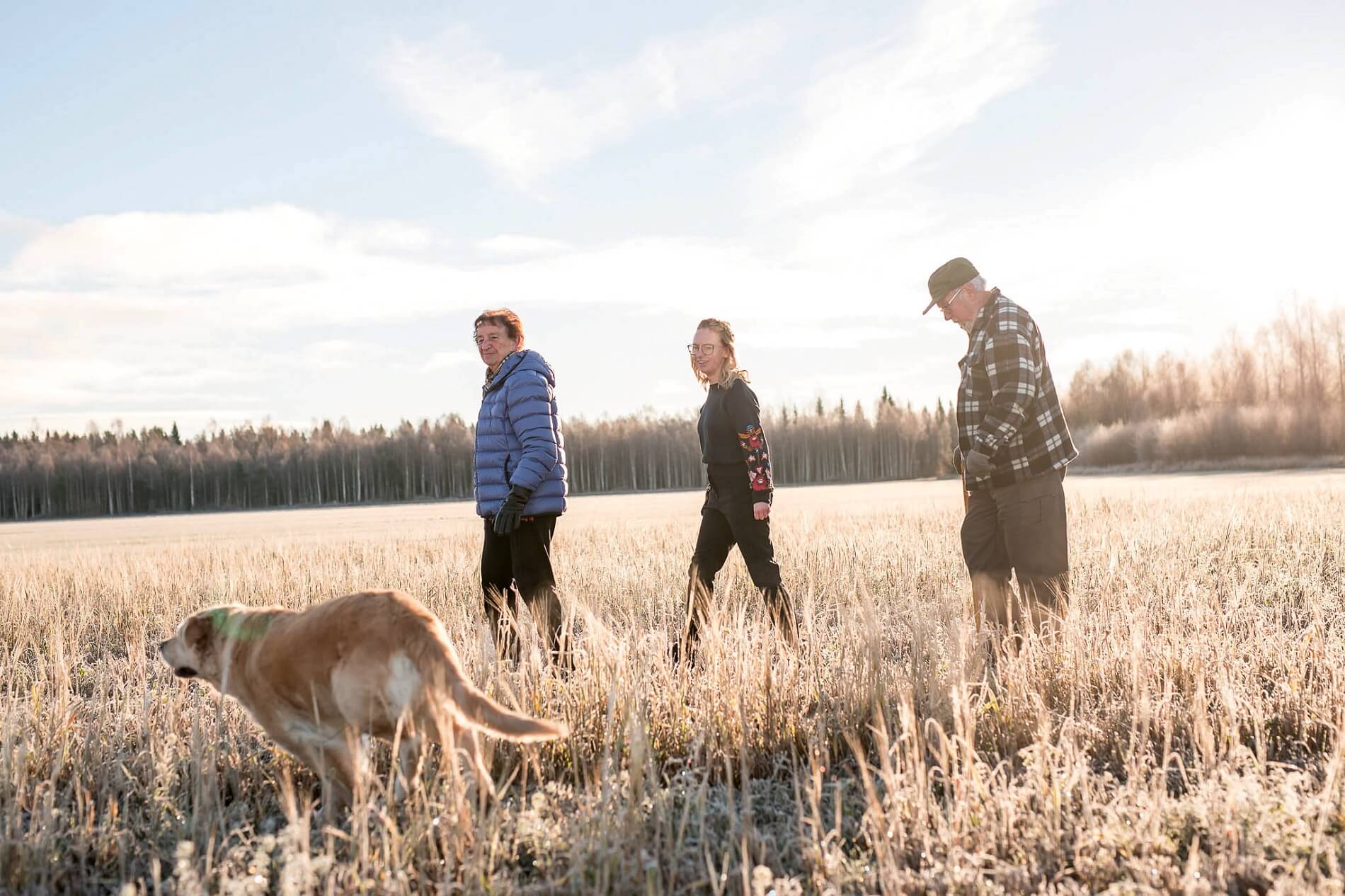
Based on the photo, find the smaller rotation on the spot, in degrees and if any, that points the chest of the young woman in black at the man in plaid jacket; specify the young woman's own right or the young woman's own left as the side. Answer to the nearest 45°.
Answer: approximately 135° to the young woman's own left

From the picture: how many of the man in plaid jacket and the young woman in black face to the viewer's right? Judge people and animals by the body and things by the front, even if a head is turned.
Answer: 0

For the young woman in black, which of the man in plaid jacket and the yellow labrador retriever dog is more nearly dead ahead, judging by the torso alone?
the yellow labrador retriever dog

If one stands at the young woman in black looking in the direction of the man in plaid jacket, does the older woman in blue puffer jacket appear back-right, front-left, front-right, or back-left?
back-right

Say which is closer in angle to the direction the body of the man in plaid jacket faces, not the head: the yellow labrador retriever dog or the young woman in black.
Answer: the young woman in black

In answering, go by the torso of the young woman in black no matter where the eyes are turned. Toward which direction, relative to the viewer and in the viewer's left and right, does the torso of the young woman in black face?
facing the viewer and to the left of the viewer

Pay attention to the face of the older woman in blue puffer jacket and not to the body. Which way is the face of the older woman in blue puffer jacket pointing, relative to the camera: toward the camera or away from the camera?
toward the camera

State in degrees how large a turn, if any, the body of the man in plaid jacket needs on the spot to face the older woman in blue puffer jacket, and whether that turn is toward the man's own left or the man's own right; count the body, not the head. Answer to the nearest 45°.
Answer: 0° — they already face them

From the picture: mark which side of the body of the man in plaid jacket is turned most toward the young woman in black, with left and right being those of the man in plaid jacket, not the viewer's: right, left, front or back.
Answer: front

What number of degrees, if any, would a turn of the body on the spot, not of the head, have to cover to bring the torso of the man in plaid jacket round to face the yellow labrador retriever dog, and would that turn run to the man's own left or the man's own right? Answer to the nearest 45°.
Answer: approximately 45° to the man's own left

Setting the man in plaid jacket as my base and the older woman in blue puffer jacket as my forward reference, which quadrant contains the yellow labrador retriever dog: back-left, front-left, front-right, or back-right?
front-left

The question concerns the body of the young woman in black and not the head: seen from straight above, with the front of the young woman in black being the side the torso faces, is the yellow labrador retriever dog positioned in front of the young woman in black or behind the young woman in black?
in front

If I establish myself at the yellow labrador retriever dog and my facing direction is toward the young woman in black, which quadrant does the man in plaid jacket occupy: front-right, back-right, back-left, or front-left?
front-right

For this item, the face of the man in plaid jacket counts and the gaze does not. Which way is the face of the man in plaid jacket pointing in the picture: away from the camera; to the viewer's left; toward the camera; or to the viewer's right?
to the viewer's left

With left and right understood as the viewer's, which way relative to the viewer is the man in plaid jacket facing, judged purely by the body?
facing to the left of the viewer
